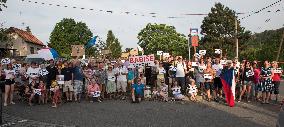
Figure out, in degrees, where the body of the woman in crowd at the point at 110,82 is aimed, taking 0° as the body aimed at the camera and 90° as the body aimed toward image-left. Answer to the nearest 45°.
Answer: approximately 0°

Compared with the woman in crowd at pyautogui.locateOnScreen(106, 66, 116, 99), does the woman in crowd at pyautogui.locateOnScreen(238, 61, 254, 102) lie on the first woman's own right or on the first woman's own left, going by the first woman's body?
on the first woman's own left

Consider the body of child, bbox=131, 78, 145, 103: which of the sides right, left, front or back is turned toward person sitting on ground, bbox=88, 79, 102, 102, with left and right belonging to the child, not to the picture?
right

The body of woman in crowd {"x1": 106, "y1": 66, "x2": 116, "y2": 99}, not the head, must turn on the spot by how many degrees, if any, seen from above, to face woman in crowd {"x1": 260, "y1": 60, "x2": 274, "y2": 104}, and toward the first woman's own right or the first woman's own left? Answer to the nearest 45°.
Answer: approximately 45° to the first woman's own left

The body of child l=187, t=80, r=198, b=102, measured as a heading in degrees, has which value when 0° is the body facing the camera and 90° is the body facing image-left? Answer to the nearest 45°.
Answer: approximately 0°

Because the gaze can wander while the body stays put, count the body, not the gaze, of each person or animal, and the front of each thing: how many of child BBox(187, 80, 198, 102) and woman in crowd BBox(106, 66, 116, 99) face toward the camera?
2
